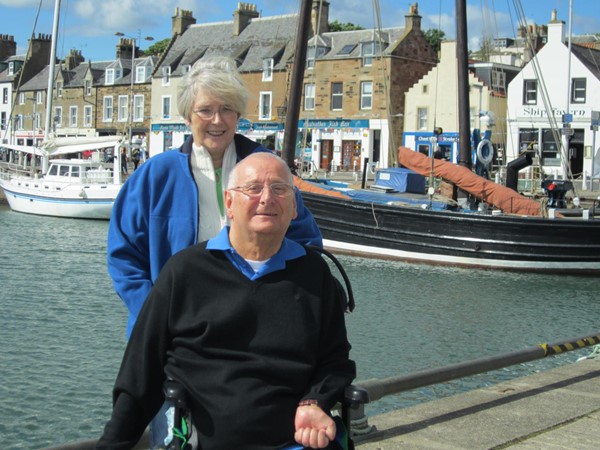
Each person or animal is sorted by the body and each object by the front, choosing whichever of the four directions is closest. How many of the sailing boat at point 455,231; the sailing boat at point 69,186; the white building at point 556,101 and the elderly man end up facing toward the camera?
2

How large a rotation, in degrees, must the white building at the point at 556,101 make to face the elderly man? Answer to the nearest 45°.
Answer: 0° — it already faces them

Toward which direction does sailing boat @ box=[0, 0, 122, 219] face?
to the viewer's left

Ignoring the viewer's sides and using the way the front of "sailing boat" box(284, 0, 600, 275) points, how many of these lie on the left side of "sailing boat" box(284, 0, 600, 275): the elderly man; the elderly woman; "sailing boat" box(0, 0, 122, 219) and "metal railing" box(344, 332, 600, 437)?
3

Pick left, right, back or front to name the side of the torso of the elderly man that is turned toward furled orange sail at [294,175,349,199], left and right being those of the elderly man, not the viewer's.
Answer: back

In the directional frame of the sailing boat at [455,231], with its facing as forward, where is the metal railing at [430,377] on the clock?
The metal railing is roughly at 9 o'clock from the sailing boat.

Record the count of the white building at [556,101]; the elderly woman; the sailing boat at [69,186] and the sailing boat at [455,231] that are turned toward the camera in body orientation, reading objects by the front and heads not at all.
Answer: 2

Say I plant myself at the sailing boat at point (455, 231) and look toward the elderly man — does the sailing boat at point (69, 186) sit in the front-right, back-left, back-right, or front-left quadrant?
back-right

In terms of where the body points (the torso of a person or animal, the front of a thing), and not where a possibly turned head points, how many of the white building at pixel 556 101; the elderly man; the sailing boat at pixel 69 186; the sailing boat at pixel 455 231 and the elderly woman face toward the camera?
3

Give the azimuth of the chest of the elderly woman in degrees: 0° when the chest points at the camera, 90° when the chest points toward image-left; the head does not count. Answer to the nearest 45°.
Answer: approximately 0°

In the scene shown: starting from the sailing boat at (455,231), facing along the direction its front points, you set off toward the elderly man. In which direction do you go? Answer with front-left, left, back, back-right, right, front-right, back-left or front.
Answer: left

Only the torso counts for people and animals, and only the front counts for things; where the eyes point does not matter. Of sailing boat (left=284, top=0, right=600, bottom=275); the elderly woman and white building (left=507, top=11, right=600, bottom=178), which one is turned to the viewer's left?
the sailing boat

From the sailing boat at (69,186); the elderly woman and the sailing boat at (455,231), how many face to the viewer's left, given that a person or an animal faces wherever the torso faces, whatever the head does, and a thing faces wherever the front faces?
2

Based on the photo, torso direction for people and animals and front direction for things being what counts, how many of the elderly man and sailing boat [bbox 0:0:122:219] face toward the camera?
1

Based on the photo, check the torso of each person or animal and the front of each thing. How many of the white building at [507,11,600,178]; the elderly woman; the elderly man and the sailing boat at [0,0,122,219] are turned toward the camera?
3

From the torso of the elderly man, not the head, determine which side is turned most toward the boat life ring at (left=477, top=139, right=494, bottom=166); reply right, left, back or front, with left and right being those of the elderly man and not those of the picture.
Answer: back

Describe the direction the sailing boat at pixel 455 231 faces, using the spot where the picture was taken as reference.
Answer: facing to the left of the viewer
